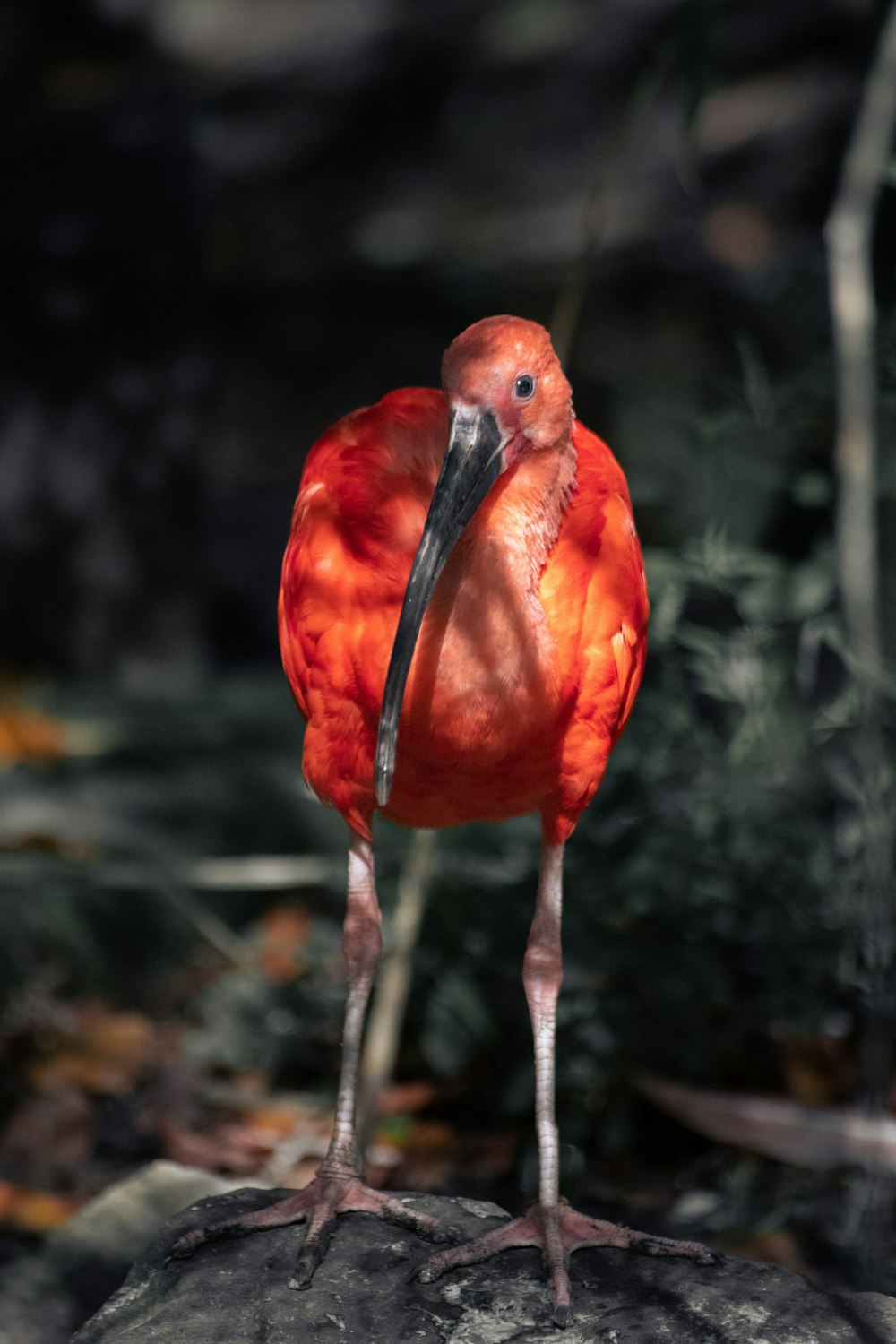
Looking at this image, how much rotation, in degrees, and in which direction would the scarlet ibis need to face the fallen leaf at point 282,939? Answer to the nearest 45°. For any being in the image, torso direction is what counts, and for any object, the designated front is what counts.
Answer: approximately 180°

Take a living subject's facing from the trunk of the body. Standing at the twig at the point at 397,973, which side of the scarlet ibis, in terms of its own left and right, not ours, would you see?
back

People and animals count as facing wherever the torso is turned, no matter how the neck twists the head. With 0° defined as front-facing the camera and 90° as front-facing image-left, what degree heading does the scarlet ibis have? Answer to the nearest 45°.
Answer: approximately 0°

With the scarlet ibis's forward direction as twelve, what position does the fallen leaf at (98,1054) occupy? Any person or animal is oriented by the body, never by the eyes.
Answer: The fallen leaf is roughly at 5 o'clock from the scarlet ibis.

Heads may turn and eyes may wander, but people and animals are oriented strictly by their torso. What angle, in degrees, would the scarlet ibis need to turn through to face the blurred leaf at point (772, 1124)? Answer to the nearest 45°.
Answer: approximately 135° to its left

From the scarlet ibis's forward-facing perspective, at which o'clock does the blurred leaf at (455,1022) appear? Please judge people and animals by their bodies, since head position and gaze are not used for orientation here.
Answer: The blurred leaf is roughly at 6 o'clock from the scarlet ibis.
